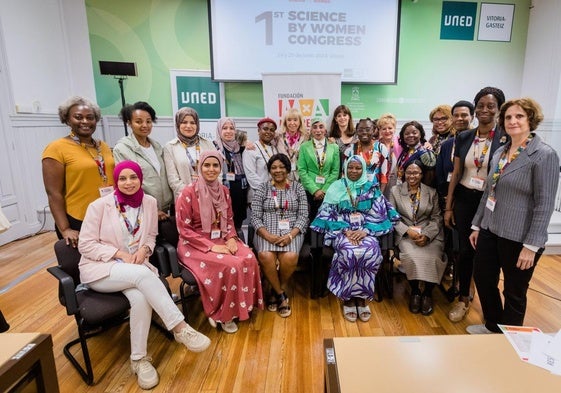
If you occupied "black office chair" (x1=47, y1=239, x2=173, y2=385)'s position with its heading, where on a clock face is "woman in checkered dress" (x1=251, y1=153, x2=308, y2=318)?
The woman in checkered dress is roughly at 10 o'clock from the black office chair.

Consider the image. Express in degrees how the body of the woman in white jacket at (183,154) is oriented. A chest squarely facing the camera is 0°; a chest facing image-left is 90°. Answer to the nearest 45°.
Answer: approximately 0°

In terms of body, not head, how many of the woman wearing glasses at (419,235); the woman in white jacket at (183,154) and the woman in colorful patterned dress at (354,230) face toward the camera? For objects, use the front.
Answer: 3

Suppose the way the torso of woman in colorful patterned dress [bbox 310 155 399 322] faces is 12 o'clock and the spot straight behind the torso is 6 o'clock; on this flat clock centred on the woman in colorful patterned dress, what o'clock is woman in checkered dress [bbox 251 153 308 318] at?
The woman in checkered dress is roughly at 3 o'clock from the woman in colorful patterned dress.

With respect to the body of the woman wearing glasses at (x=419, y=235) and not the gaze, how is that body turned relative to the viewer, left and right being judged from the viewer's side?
facing the viewer

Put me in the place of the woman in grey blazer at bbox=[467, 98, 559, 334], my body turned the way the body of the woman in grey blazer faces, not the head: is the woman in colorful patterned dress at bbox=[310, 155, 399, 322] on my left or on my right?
on my right

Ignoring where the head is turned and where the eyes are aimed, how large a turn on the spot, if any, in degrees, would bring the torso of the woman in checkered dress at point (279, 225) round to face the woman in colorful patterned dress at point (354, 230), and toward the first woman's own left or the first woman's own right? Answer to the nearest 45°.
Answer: approximately 90° to the first woman's own left

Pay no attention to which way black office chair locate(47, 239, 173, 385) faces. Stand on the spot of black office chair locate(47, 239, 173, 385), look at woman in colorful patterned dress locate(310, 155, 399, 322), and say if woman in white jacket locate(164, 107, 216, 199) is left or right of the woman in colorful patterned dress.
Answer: left

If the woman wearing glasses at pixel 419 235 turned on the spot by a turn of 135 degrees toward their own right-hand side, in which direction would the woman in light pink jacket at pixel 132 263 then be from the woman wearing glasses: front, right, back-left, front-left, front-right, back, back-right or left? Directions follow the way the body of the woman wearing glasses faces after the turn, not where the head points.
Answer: left

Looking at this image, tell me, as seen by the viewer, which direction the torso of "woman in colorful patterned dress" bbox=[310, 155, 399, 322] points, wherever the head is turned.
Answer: toward the camera

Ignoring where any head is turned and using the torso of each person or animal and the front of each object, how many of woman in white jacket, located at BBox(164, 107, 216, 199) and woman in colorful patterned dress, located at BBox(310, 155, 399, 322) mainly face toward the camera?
2

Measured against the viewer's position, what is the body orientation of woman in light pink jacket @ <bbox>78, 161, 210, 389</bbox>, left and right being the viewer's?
facing the viewer and to the right of the viewer

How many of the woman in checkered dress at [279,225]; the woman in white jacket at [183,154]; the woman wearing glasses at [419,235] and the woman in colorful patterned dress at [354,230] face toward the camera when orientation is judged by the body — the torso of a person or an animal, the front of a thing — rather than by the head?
4

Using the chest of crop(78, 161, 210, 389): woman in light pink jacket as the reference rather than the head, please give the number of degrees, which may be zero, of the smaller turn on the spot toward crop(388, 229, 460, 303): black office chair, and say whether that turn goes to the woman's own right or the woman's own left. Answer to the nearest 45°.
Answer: approximately 45° to the woman's own left
